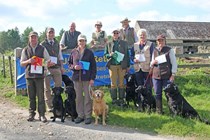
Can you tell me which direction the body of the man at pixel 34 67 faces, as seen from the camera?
toward the camera

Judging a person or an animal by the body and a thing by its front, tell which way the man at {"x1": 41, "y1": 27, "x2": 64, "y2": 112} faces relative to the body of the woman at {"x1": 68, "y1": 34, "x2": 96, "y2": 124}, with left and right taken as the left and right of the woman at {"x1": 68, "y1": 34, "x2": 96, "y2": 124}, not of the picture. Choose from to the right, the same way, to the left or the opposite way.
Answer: the same way

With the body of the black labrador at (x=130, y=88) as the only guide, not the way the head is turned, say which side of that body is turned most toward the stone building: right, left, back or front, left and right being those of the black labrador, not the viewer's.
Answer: back

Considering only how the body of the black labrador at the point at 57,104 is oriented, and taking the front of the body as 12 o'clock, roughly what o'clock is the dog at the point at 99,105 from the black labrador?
The dog is roughly at 10 o'clock from the black labrador.

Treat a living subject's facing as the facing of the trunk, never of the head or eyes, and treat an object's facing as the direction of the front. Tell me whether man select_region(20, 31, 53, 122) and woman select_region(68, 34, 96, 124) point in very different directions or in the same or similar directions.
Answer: same or similar directions

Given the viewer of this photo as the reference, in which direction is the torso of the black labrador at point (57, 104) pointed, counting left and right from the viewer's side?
facing the viewer

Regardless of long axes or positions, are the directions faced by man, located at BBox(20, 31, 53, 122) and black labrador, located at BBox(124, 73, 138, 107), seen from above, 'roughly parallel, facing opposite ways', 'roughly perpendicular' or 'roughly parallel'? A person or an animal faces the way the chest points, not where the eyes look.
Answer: roughly parallel

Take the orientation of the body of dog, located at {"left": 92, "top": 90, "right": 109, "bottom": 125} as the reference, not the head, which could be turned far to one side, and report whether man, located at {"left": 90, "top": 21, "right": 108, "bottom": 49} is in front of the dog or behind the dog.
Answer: behind

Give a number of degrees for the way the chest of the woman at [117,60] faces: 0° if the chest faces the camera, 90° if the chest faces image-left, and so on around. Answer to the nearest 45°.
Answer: approximately 0°

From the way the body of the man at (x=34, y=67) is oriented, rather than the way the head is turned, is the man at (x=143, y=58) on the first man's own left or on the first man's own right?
on the first man's own left

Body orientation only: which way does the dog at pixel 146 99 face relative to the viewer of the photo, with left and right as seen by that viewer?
facing the viewer and to the left of the viewer

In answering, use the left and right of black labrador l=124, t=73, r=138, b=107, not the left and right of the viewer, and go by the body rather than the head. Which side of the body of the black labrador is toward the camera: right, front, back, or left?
front

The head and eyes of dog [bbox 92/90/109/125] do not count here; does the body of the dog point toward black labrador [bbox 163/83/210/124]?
no
